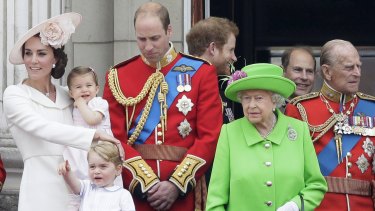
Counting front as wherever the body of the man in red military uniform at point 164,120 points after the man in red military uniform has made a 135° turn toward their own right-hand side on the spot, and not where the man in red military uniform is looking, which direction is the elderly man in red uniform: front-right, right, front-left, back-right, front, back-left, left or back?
back-right

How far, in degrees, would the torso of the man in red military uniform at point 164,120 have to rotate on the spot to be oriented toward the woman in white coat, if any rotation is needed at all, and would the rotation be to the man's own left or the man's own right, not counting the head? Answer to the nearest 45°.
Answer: approximately 90° to the man's own right

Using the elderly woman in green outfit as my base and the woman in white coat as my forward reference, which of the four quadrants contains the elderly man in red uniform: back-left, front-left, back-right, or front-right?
back-right

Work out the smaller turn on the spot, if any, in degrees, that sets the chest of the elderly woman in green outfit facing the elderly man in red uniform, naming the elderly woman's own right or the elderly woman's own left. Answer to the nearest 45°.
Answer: approximately 135° to the elderly woman's own left

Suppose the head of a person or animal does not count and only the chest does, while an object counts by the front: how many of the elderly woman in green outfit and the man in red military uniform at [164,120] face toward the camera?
2

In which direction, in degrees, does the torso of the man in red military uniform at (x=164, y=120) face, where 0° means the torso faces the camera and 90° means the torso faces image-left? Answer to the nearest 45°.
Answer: approximately 0°

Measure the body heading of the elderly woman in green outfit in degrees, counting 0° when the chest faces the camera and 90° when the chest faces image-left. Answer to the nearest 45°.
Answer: approximately 0°
